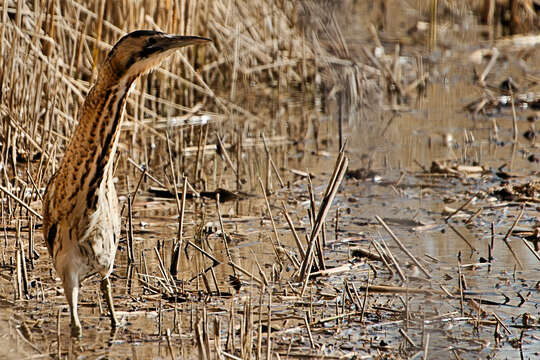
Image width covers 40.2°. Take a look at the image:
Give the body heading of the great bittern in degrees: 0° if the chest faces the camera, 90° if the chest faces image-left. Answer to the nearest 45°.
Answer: approximately 315°

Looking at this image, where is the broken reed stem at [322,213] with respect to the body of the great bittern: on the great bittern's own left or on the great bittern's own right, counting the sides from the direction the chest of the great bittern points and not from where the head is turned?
on the great bittern's own left

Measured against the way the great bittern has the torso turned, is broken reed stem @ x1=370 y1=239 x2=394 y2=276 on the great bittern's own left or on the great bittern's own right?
on the great bittern's own left
